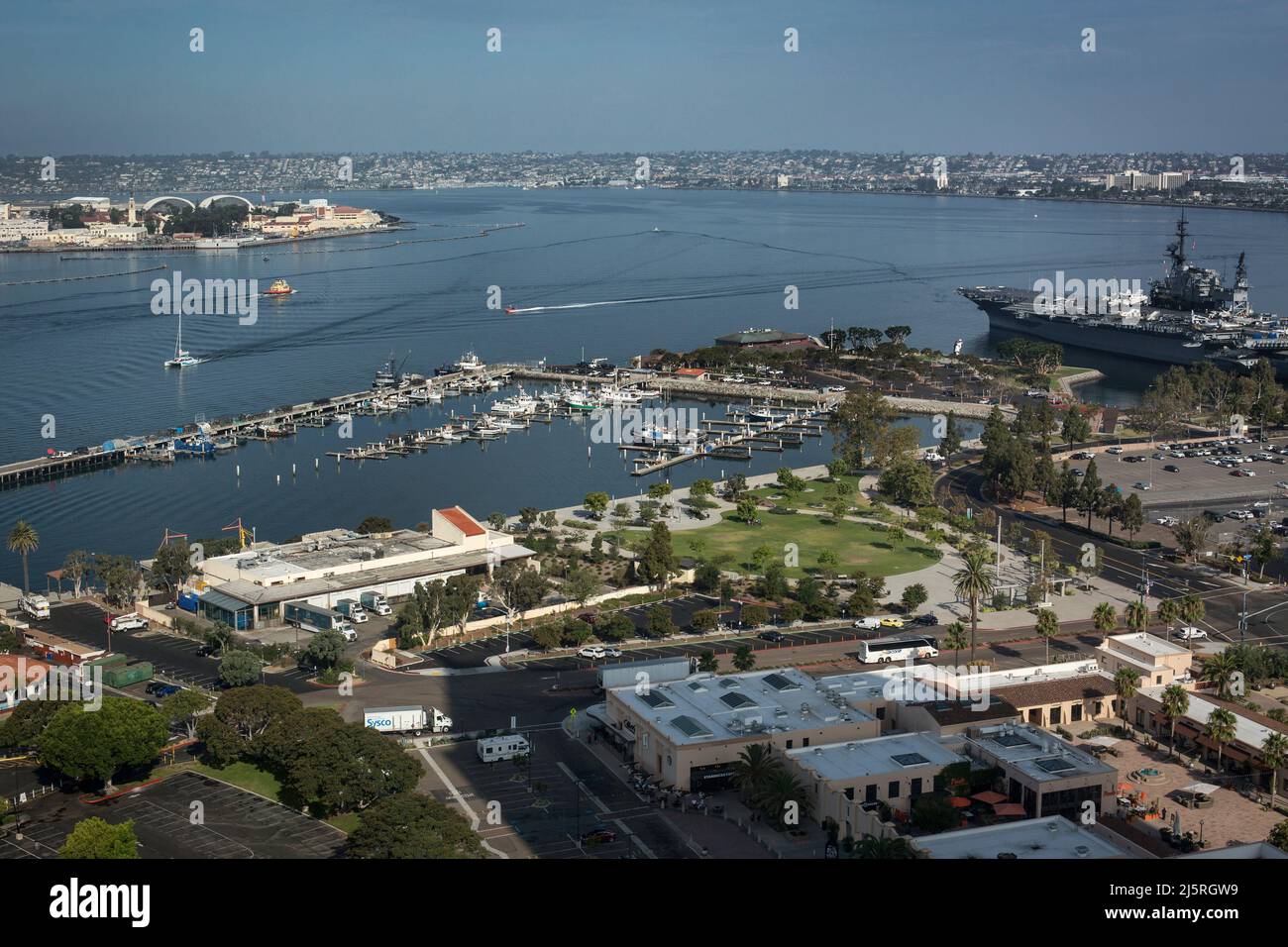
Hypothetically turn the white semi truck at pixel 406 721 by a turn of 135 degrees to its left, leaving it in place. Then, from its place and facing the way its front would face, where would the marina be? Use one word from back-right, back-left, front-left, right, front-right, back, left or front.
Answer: front-right

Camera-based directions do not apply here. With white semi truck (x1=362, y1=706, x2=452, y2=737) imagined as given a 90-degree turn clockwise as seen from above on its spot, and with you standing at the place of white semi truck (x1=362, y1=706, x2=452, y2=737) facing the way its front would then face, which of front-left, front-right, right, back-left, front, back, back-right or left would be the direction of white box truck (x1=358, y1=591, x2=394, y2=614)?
back

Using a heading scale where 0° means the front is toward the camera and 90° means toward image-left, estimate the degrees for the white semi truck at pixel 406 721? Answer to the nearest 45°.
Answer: approximately 270°

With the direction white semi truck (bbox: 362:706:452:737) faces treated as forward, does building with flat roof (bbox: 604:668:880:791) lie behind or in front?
in front

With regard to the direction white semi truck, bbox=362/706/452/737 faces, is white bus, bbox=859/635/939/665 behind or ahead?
ahead

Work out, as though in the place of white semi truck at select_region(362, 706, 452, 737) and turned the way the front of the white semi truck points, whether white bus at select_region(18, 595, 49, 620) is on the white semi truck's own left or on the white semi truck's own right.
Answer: on the white semi truck's own left

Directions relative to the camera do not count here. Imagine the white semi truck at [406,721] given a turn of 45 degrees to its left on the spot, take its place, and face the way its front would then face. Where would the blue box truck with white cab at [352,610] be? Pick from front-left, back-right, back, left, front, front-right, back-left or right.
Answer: front-left

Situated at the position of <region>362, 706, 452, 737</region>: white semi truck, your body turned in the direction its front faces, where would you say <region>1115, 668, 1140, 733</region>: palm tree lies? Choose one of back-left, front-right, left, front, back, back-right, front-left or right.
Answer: front

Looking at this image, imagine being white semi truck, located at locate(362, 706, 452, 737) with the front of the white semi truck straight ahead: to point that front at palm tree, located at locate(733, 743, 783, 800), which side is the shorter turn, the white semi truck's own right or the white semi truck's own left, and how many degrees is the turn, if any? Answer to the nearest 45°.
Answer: approximately 45° to the white semi truck's own right

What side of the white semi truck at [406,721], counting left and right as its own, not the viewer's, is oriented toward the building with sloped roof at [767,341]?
left

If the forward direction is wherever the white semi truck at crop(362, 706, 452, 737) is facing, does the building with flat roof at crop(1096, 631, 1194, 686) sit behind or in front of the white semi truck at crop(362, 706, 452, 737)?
in front

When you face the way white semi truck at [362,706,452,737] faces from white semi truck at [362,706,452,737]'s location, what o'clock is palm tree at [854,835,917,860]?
The palm tree is roughly at 2 o'clock from the white semi truck.

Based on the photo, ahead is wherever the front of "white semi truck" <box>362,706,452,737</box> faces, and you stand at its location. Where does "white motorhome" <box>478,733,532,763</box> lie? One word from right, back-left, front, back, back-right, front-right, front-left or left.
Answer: front-right

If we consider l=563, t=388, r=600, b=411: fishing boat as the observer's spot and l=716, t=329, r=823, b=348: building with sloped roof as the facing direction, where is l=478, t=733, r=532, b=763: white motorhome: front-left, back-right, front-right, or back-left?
back-right

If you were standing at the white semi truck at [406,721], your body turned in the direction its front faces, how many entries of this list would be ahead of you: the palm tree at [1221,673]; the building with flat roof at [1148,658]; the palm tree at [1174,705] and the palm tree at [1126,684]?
4

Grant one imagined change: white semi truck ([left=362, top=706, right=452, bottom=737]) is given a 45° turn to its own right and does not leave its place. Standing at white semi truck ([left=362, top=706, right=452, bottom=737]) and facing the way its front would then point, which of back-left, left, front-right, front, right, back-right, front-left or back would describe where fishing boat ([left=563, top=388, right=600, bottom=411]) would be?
back-left

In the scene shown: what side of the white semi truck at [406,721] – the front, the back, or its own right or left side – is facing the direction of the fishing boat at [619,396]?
left
